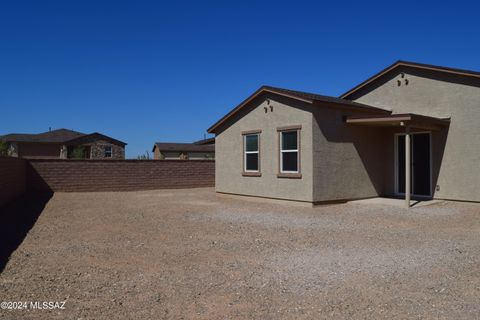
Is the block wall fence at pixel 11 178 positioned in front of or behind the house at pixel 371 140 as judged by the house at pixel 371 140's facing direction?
behind

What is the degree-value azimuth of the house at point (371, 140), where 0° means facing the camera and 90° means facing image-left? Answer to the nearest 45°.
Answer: approximately 225°

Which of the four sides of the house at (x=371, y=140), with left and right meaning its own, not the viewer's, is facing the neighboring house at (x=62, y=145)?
left
